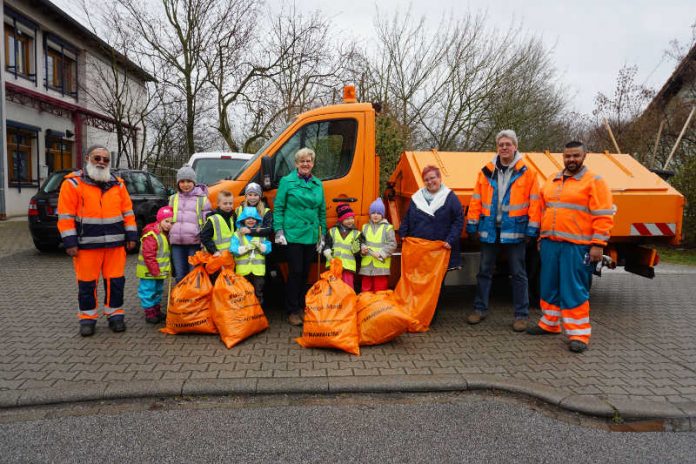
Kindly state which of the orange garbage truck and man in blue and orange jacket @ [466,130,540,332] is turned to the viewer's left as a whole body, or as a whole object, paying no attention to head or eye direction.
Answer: the orange garbage truck

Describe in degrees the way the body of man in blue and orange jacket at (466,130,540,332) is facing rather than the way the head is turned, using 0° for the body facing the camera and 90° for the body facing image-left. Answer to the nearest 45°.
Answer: approximately 0°

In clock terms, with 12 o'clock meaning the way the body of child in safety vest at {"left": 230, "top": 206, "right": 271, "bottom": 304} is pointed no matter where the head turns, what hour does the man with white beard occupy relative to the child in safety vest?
The man with white beard is roughly at 3 o'clock from the child in safety vest.

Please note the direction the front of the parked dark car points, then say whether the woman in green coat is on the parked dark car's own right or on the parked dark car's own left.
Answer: on the parked dark car's own right

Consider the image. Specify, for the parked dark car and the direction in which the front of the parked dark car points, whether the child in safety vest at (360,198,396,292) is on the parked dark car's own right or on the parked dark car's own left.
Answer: on the parked dark car's own right

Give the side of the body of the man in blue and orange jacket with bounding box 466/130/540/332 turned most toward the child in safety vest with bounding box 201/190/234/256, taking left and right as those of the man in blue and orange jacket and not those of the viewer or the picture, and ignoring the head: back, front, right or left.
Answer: right

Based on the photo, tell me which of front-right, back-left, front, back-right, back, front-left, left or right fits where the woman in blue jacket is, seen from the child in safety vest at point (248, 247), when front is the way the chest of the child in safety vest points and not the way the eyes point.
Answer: left

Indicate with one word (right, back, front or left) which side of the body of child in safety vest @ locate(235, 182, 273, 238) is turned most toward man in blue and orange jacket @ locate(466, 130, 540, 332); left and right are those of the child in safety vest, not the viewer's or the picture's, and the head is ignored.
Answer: left

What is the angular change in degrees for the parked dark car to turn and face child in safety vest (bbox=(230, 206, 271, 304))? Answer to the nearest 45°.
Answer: approximately 135° to its right

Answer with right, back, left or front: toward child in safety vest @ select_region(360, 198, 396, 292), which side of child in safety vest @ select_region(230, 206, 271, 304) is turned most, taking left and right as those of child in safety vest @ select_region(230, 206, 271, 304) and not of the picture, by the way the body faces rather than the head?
left
